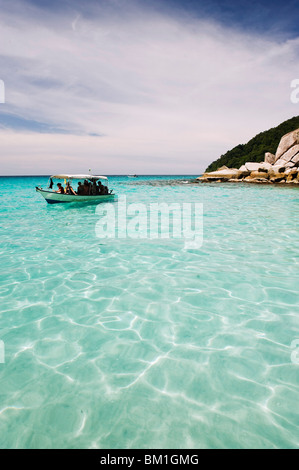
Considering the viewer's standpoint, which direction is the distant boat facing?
facing to the left of the viewer
